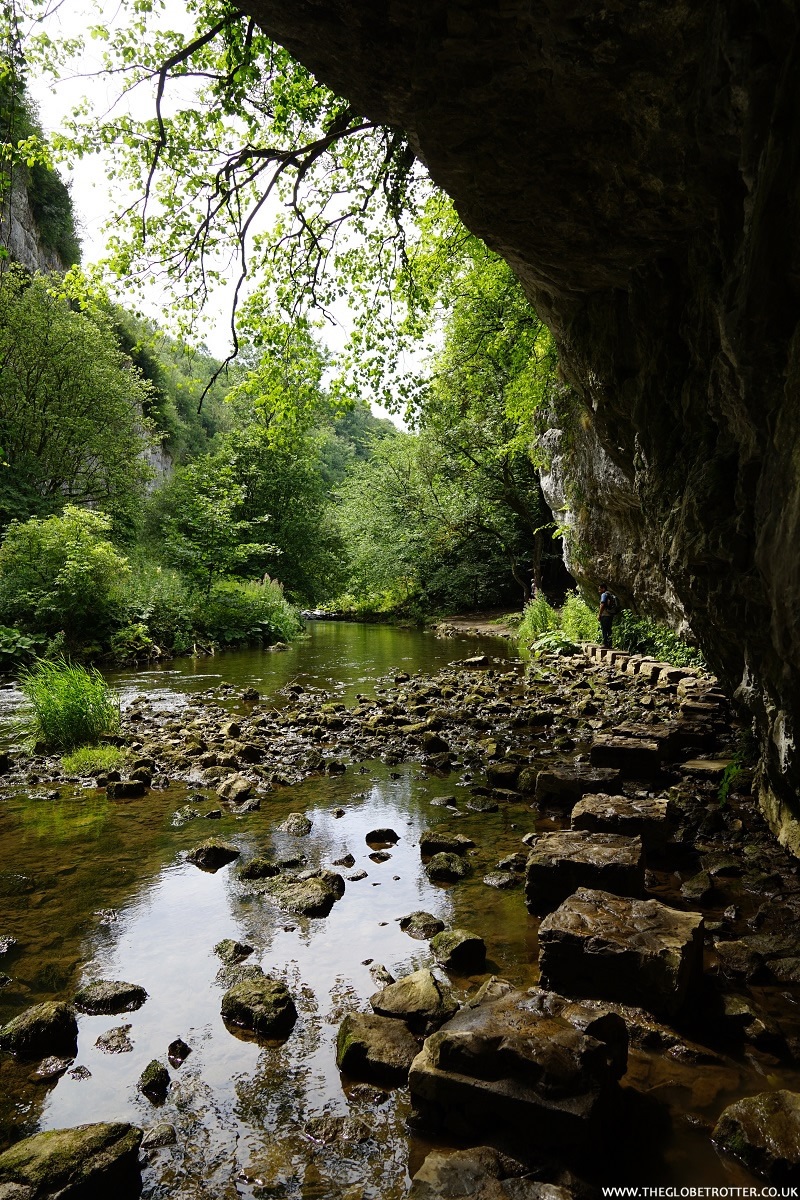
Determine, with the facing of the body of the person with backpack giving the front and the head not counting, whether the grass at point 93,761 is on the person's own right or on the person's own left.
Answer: on the person's own left

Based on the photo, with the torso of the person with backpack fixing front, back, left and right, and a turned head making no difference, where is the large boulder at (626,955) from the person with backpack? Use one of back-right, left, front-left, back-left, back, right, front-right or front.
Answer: back-left

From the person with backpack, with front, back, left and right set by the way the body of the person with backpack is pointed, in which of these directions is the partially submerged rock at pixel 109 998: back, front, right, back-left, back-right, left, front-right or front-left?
back-left

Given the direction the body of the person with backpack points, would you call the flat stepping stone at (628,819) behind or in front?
behind

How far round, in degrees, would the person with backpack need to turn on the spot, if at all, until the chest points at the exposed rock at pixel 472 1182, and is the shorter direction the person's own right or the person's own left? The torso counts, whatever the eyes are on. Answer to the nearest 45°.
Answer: approximately 135° to the person's own left

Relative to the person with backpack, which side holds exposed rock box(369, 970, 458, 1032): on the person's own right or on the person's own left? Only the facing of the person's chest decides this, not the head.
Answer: on the person's own left

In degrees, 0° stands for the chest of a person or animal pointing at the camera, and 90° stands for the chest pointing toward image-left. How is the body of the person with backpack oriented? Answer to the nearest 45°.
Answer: approximately 135°

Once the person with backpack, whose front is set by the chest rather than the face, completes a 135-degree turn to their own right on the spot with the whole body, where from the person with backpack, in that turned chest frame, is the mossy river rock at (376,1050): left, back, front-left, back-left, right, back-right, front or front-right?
right
